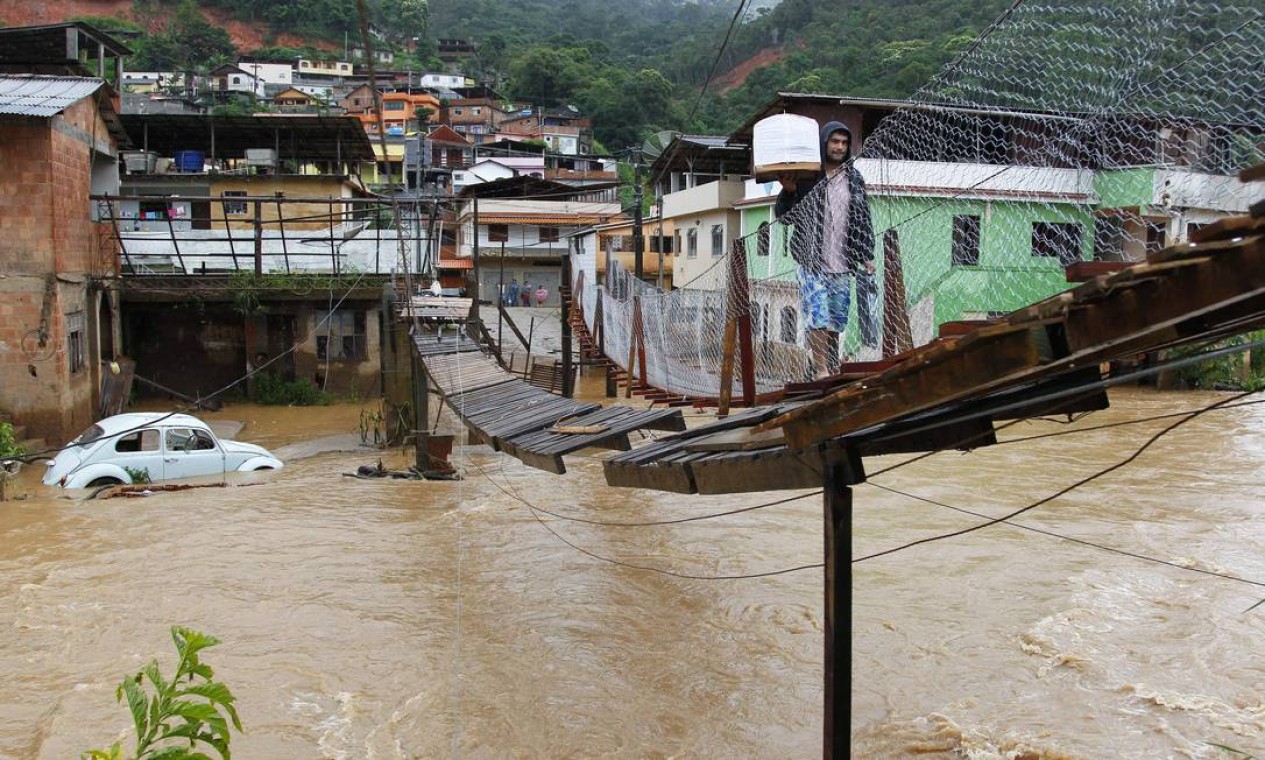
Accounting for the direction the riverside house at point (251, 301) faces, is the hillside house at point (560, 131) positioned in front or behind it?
behind

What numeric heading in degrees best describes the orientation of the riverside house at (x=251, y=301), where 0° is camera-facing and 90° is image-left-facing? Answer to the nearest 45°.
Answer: approximately 0°

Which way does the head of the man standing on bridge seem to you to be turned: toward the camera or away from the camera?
toward the camera

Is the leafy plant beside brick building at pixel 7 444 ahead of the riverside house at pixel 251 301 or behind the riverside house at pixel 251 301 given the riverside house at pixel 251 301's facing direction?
ahead

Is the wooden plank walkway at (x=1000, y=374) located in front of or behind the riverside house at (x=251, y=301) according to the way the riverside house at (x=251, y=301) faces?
in front

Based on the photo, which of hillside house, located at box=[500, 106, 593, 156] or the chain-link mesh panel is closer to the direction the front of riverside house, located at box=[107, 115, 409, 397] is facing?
the chain-link mesh panel
